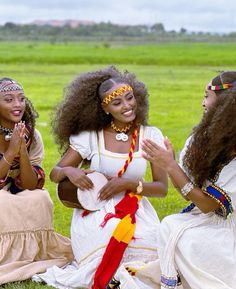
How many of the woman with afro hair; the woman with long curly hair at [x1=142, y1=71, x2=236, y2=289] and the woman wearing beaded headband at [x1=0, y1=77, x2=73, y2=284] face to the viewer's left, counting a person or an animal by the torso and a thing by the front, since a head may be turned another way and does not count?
1

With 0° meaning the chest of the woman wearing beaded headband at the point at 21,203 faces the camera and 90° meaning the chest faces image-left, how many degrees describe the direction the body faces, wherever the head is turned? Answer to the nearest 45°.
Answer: approximately 315°

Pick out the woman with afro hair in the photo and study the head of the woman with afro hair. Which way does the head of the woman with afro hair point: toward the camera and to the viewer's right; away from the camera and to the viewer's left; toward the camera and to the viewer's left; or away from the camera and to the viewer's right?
toward the camera and to the viewer's right

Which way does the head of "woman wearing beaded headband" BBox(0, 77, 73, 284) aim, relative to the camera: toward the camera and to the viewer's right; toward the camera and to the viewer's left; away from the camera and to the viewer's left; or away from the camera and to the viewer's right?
toward the camera and to the viewer's right

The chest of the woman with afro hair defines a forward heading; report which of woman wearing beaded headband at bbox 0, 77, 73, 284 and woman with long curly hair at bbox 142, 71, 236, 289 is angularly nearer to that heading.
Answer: the woman with long curly hair

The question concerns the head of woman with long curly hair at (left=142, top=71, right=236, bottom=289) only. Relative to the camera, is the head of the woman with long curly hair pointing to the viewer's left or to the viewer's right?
to the viewer's left

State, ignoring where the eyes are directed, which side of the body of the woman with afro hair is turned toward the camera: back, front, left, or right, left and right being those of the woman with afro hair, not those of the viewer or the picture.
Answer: front

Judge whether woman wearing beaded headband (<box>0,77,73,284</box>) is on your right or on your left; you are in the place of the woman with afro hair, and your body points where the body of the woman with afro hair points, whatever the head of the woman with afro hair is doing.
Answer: on your right

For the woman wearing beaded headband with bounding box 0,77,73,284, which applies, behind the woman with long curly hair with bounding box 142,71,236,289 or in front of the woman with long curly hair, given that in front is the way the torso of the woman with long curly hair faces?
in front

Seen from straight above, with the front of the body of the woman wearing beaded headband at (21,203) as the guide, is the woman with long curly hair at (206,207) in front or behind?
in front

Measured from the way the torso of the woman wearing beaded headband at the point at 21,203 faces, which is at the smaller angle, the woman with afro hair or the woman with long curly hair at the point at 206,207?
the woman with long curly hair

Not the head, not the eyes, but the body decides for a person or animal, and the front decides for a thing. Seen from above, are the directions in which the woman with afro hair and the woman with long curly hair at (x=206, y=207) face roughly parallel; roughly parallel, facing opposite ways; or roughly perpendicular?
roughly perpendicular

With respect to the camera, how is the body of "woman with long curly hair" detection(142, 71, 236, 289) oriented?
to the viewer's left
